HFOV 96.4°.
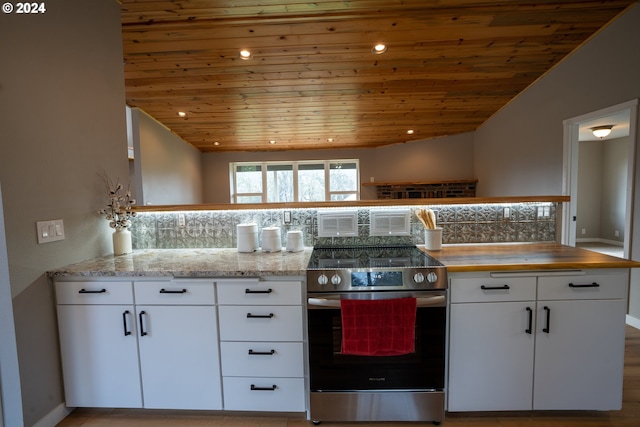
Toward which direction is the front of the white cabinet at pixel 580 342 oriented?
toward the camera

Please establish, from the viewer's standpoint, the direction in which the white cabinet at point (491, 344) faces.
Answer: facing the viewer

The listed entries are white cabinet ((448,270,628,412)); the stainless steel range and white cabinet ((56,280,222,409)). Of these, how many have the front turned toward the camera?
3

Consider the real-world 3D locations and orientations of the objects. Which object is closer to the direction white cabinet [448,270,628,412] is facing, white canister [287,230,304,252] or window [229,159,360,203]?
the white canister

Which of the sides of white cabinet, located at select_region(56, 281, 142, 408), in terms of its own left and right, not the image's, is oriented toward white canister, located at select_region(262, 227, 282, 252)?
left

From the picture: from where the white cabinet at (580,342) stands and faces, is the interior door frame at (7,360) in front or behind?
in front

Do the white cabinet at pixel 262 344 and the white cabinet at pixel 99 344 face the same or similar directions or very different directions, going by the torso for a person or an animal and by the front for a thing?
same or similar directions

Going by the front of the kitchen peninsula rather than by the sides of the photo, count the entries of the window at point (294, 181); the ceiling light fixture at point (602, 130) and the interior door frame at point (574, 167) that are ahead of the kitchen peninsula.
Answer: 0

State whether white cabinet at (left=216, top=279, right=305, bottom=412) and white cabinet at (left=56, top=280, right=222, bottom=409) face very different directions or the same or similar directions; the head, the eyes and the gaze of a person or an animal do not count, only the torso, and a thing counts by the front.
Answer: same or similar directions

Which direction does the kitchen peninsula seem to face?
toward the camera

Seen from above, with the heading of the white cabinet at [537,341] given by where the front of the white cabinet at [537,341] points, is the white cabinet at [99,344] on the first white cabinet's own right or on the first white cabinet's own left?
on the first white cabinet's own right

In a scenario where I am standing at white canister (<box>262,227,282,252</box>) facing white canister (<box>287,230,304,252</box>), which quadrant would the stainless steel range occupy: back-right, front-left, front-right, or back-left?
front-right

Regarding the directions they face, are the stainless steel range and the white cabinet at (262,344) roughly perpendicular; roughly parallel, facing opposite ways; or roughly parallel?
roughly parallel

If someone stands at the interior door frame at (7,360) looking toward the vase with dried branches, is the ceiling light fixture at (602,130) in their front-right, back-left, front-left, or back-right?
front-right

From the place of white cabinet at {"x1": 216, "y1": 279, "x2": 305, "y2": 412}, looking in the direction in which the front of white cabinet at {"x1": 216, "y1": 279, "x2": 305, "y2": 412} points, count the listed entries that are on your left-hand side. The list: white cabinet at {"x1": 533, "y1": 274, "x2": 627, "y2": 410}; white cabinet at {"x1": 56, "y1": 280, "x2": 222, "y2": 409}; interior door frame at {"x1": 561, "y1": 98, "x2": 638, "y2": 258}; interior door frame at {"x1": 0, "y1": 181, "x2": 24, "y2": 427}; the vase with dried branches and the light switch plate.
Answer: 2

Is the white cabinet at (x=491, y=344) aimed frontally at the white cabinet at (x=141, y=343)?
no

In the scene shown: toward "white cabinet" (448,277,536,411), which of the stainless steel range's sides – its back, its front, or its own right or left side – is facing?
left

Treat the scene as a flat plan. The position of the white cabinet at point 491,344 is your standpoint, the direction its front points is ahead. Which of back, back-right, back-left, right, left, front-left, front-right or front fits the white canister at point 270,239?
right
